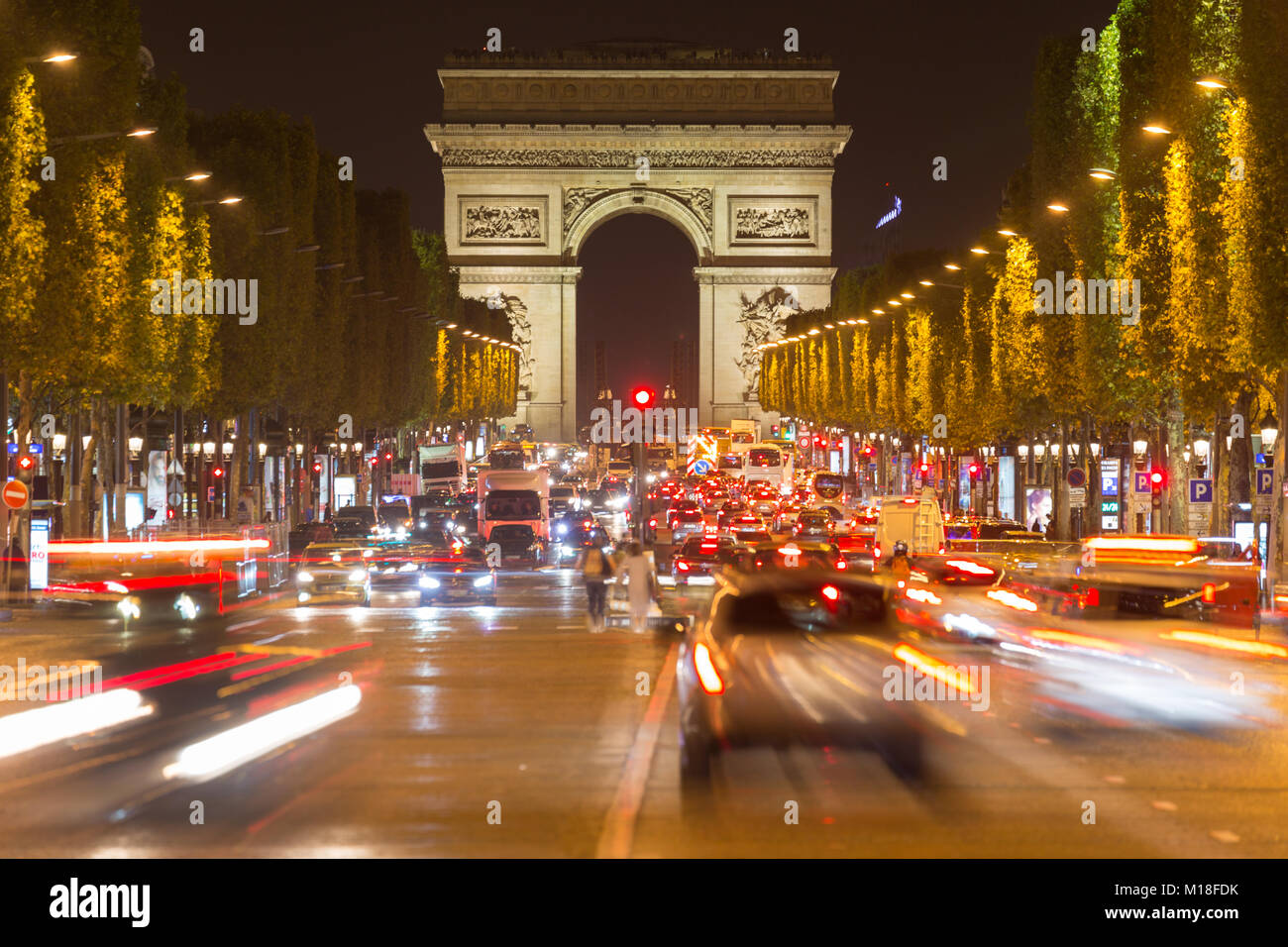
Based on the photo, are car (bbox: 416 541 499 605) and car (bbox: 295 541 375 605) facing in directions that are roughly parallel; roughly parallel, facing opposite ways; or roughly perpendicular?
roughly parallel

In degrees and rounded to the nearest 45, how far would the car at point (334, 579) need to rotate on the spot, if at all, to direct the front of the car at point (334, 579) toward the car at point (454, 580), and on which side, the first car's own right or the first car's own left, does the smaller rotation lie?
approximately 135° to the first car's own left

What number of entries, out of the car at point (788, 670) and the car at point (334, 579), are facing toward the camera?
1

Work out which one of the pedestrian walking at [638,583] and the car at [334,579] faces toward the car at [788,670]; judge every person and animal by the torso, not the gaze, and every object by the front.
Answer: the car at [334,579]

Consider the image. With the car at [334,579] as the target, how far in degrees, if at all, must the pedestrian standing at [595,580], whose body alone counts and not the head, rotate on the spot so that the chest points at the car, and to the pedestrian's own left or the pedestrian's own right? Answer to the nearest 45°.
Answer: approximately 45° to the pedestrian's own left

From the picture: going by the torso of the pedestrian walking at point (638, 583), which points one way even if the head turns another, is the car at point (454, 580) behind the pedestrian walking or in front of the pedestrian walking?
in front

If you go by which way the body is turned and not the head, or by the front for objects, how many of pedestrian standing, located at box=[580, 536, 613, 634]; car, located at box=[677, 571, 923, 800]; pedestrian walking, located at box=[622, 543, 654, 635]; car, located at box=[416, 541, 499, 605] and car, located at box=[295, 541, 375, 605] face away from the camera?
3

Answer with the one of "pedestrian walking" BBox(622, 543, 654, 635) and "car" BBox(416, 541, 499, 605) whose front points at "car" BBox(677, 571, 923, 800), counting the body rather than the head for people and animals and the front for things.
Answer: "car" BBox(416, 541, 499, 605)

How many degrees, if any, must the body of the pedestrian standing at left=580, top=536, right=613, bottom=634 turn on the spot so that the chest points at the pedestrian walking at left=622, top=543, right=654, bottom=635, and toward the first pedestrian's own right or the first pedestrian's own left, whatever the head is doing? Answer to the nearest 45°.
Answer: approximately 135° to the first pedestrian's own right

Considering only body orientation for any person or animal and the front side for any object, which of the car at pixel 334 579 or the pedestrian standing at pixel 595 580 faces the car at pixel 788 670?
the car at pixel 334 579

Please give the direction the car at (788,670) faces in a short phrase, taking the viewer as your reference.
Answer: facing away from the viewer

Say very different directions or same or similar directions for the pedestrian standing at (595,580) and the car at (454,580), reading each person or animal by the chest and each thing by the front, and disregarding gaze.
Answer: very different directions

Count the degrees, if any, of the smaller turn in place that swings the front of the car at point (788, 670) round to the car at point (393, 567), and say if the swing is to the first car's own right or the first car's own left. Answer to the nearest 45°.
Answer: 0° — it already faces it

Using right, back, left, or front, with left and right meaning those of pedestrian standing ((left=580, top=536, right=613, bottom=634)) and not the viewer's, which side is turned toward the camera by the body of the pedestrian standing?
back

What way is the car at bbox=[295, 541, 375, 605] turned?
toward the camera

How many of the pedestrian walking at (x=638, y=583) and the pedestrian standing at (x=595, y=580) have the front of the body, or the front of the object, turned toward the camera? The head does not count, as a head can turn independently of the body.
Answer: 0

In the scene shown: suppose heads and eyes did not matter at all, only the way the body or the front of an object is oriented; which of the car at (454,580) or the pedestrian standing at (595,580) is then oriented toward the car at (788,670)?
the car at (454,580)

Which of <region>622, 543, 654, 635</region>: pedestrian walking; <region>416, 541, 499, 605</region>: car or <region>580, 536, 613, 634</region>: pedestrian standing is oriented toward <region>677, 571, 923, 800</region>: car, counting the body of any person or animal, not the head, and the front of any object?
<region>416, 541, 499, 605</region>: car
